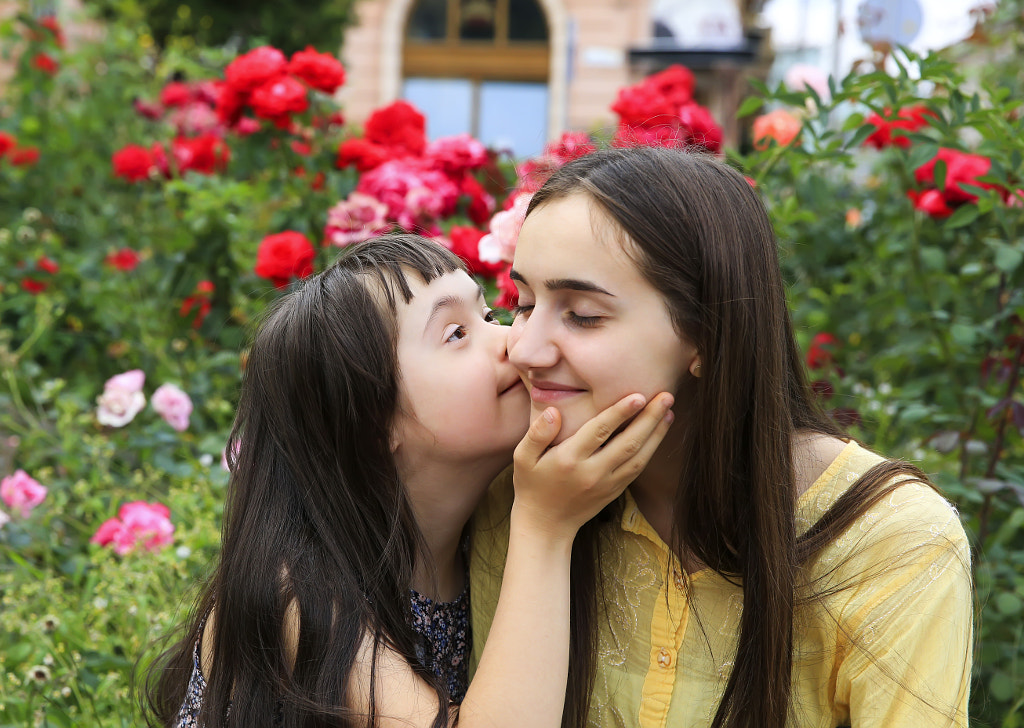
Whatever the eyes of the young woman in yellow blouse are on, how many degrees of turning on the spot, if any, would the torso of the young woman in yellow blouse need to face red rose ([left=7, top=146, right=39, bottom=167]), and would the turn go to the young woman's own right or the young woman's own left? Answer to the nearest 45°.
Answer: approximately 90° to the young woman's own right

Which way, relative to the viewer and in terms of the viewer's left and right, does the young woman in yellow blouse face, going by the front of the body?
facing the viewer and to the left of the viewer

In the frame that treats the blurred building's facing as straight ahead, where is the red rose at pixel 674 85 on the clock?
The red rose is roughly at 12 o'clock from the blurred building.

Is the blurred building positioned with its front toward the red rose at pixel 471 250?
yes

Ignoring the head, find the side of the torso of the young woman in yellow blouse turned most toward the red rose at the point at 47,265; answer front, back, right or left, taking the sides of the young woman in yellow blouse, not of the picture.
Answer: right

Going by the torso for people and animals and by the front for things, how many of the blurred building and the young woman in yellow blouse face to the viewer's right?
0

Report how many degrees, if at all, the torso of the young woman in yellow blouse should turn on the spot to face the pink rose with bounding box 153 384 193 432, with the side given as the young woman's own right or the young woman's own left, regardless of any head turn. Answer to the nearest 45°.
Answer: approximately 90° to the young woman's own right

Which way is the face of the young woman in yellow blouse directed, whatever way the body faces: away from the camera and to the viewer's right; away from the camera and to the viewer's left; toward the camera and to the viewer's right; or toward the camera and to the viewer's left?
toward the camera and to the viewer's left

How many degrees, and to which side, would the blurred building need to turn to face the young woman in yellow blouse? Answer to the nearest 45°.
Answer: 0° — it already faces them

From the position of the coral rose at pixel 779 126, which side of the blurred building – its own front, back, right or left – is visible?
front

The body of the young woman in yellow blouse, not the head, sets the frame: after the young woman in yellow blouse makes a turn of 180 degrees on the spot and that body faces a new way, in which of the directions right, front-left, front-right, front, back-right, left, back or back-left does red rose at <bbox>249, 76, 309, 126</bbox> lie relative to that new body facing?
left

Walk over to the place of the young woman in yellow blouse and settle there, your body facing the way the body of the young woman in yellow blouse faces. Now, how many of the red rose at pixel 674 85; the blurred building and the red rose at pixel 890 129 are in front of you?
0

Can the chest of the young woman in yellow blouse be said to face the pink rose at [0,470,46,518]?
no

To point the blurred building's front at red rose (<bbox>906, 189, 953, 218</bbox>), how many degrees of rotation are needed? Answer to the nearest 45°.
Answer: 0° — it already faces it

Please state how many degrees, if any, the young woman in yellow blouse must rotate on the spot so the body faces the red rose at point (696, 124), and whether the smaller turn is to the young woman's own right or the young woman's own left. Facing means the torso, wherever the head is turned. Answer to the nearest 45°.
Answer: approximately 135° to the young woman's own right

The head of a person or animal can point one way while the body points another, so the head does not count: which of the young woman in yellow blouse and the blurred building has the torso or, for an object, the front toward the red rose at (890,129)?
the blurred building

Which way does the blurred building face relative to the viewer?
toward the camera
